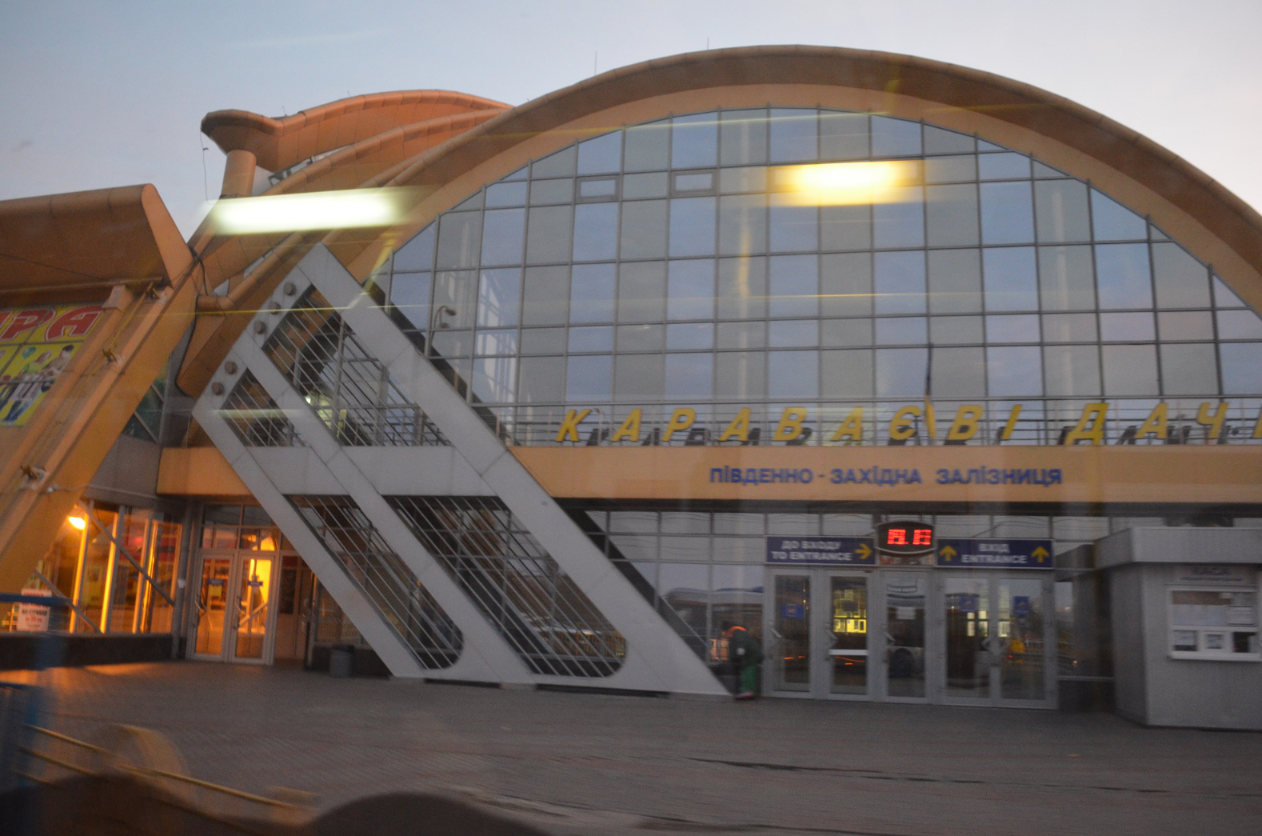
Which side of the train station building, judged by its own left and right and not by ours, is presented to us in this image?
front

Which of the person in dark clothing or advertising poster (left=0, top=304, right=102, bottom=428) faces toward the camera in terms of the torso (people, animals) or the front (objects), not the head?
the advertising poster

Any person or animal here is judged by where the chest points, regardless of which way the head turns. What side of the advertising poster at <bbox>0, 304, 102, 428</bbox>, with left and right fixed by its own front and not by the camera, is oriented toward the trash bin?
left

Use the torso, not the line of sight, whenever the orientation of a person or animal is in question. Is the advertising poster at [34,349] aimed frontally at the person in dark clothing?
no

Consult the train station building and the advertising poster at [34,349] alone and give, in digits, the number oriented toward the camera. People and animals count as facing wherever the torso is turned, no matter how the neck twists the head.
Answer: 2
